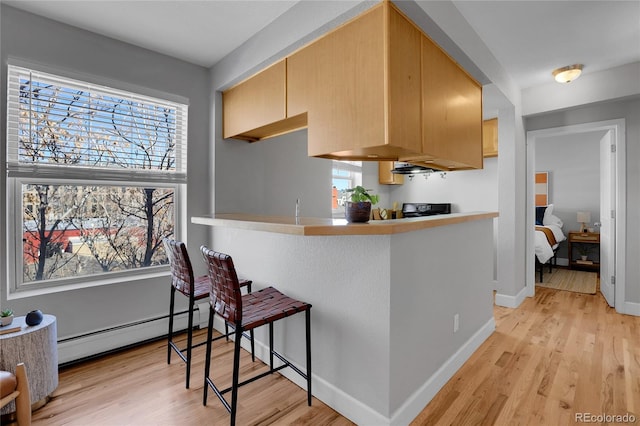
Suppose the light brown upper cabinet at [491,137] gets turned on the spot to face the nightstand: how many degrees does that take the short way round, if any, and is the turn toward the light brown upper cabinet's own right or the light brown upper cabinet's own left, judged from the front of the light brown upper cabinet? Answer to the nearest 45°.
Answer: approximately 180°

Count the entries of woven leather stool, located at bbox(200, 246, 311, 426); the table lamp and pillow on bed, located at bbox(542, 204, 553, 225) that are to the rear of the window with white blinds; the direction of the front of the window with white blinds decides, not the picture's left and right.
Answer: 0

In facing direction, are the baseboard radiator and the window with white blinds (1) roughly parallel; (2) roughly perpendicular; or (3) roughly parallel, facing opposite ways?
roughly parallel

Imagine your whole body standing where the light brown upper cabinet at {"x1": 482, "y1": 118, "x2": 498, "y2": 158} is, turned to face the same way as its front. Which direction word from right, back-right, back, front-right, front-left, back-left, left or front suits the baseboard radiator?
front

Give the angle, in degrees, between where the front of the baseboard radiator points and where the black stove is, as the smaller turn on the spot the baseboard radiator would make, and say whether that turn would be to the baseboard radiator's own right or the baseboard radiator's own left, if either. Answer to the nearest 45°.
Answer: approximately 45° to the baseboard radiator's own left

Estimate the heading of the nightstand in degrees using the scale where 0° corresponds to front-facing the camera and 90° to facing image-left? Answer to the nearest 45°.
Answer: approximately 0°

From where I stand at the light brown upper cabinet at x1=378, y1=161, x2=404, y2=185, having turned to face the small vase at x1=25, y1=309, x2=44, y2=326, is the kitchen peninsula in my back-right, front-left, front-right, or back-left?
front-left

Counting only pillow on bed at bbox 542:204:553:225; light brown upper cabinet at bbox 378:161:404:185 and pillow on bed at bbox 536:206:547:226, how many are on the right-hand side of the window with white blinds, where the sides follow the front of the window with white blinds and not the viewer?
0

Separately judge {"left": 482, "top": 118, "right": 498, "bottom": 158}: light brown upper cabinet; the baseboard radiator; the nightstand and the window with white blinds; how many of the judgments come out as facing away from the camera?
0

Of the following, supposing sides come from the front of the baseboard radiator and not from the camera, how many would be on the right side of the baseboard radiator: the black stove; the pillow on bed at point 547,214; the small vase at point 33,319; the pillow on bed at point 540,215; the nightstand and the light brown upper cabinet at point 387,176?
1

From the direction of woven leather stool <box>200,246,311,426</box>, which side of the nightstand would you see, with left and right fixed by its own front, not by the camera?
front

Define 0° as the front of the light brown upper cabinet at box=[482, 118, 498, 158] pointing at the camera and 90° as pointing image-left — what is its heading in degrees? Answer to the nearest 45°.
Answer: approximately 45°

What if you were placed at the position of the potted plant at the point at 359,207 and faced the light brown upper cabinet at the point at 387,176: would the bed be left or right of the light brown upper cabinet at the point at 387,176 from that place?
right

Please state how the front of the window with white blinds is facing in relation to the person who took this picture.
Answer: facing the viewer and to the right of the viewer

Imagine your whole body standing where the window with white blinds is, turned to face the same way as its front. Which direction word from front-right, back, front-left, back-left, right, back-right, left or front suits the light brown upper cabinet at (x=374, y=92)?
front
